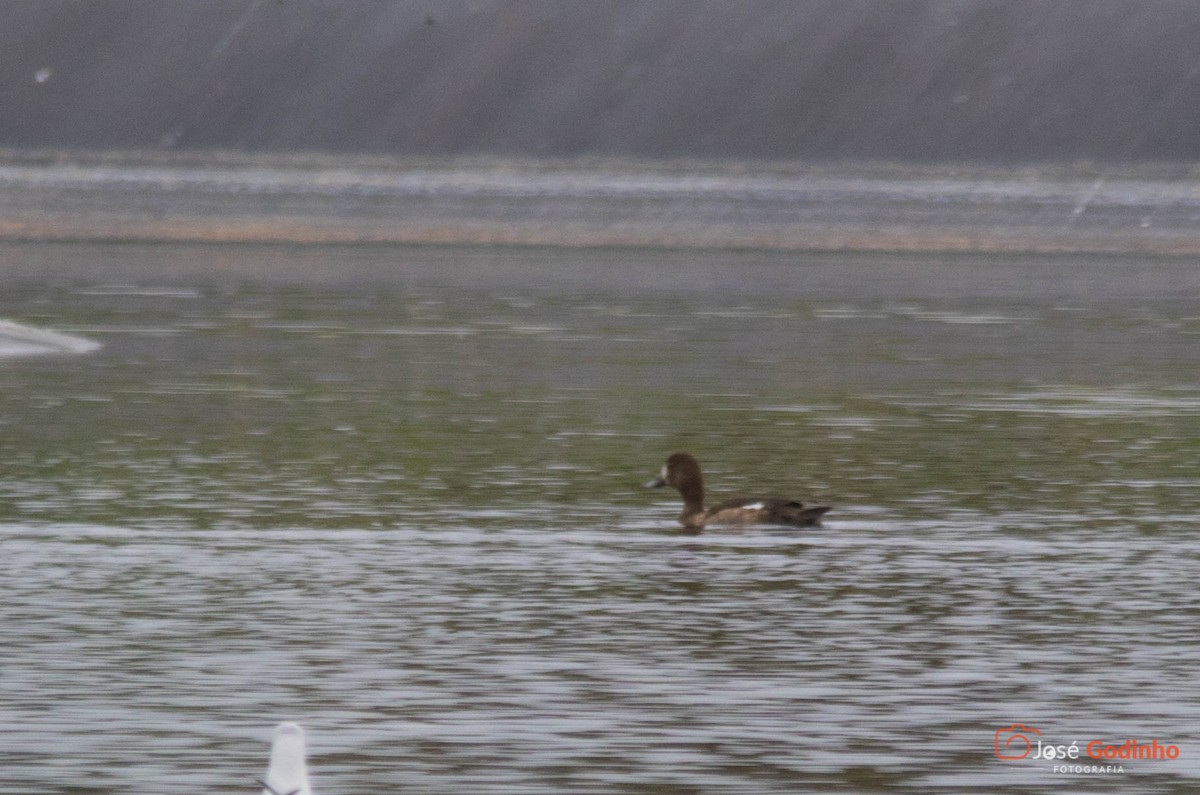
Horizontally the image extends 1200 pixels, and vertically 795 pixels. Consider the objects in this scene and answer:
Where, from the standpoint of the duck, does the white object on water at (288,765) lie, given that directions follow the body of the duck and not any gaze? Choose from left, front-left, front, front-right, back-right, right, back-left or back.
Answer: left

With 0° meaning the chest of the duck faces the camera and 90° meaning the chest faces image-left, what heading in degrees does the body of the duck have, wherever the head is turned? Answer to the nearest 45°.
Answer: approximately 90°
